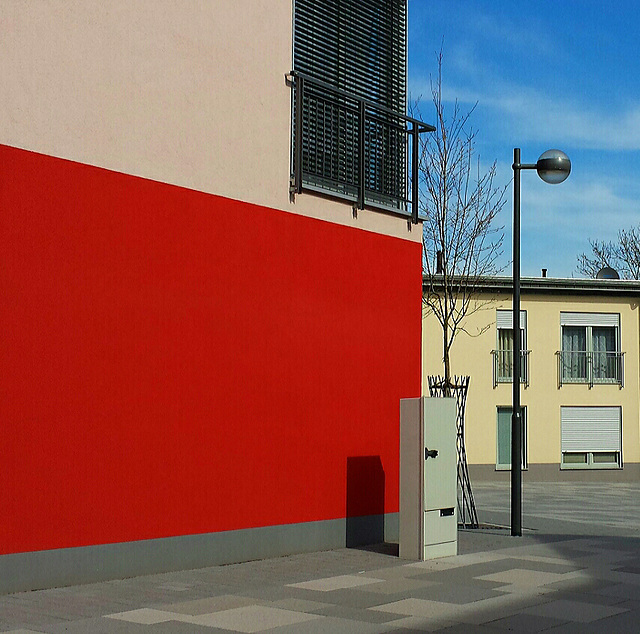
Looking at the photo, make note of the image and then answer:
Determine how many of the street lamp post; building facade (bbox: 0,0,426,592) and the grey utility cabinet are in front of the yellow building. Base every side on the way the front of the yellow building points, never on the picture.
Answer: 3

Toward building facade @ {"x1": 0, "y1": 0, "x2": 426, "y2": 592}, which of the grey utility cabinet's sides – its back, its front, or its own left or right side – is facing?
right

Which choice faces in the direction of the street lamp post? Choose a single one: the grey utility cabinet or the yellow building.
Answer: the yellow building

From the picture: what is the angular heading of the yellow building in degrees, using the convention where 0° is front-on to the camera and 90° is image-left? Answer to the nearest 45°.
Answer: approximately 0°

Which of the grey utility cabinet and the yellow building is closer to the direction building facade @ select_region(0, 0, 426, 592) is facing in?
the grey utility cabinet

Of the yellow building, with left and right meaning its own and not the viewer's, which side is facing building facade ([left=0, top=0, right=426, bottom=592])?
front

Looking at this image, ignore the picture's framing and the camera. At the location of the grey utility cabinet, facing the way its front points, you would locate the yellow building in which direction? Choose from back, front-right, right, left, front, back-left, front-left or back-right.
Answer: back-left

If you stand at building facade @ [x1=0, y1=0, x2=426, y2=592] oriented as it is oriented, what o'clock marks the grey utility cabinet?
The grey utility cabinet is roughly at 10 o'clock from the building facade.

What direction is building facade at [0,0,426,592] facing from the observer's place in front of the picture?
facing the viewer and to the right of the viewer

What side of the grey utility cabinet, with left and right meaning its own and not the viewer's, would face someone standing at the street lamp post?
left

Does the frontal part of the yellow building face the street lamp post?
yes

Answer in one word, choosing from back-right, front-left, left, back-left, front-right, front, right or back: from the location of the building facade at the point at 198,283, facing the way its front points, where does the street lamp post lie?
left
